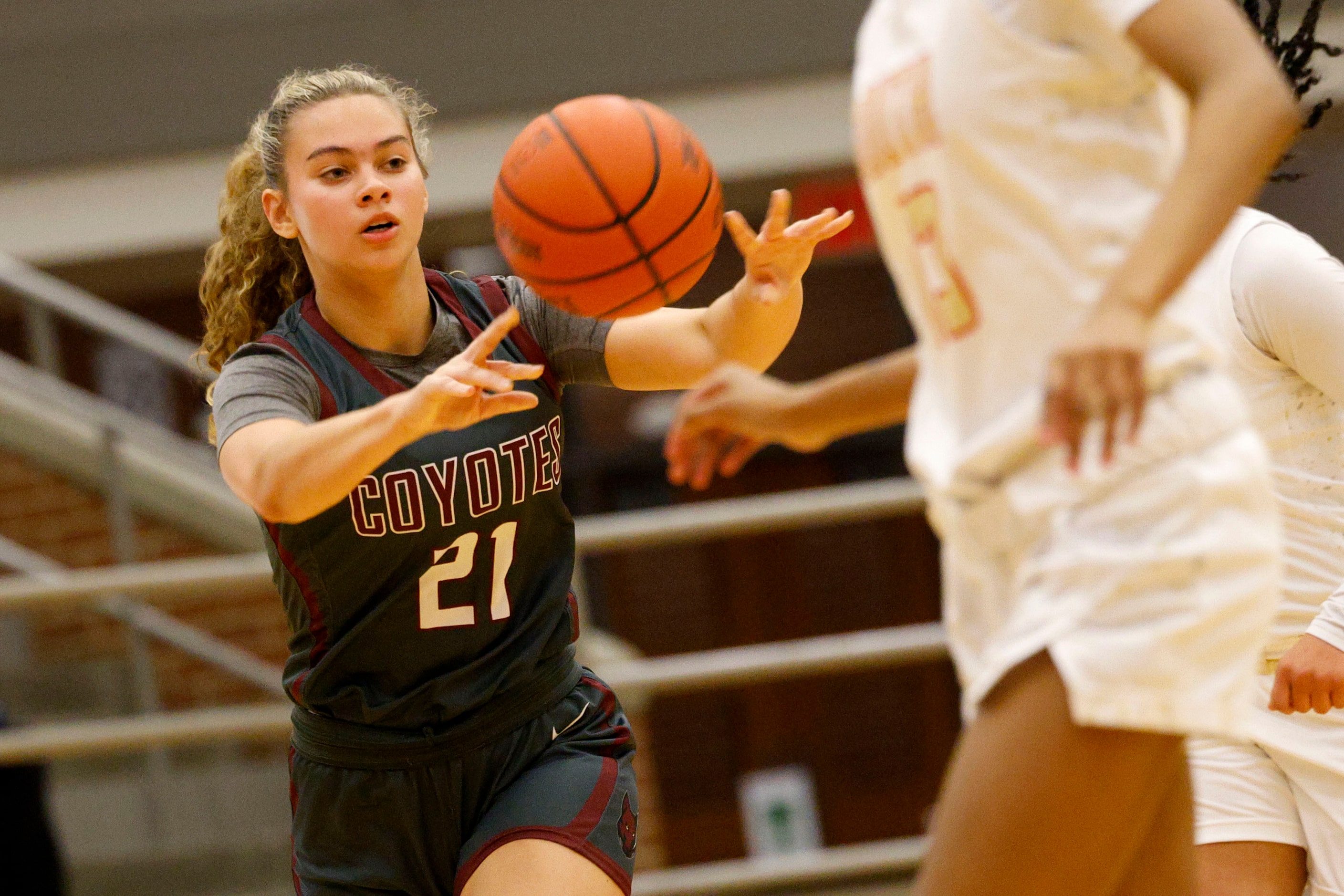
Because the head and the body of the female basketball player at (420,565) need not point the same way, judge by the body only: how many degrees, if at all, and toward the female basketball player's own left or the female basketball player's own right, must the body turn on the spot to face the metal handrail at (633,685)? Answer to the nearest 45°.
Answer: approximately 135° to the female basketball player's own left

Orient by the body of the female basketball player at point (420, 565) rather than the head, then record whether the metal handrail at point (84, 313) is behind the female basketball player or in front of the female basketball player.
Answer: behind

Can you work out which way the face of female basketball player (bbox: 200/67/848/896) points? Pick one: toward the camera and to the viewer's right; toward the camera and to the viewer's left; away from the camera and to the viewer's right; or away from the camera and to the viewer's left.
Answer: toward the camera and to the viewer's right

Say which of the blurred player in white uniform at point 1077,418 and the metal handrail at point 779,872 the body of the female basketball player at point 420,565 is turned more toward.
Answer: the blurred player in white uniform

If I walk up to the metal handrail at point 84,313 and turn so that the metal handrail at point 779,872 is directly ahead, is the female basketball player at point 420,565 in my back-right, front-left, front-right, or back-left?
front-right

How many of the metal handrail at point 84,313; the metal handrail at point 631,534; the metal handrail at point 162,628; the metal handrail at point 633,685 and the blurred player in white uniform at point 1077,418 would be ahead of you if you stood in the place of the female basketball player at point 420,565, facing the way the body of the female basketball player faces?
1

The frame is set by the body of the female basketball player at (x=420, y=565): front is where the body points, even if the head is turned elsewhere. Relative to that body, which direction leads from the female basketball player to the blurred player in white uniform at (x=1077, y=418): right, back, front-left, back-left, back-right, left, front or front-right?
front

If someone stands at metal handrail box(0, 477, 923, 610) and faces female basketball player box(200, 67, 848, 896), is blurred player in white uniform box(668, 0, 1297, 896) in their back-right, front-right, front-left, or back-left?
front-left

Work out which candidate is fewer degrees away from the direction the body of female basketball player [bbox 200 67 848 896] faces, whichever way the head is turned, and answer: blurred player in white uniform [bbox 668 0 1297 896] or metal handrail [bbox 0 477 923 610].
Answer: the blurred player in white uniform

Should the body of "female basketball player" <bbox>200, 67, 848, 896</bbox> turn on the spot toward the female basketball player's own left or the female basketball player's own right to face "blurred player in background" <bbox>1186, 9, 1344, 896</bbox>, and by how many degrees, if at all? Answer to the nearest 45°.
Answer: approximately 45° to the female basketball player's own left

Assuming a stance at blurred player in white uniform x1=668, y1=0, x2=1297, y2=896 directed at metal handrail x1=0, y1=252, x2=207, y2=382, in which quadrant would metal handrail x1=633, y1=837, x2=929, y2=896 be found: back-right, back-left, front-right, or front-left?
front-right

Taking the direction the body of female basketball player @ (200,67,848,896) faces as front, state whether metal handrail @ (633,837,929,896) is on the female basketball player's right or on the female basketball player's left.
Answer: on the female basketball player's left

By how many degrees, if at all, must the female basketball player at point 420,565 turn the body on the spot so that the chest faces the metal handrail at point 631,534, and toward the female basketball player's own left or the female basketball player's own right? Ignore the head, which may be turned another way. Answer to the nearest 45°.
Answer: approximately 135° to the female basketball player's own left
